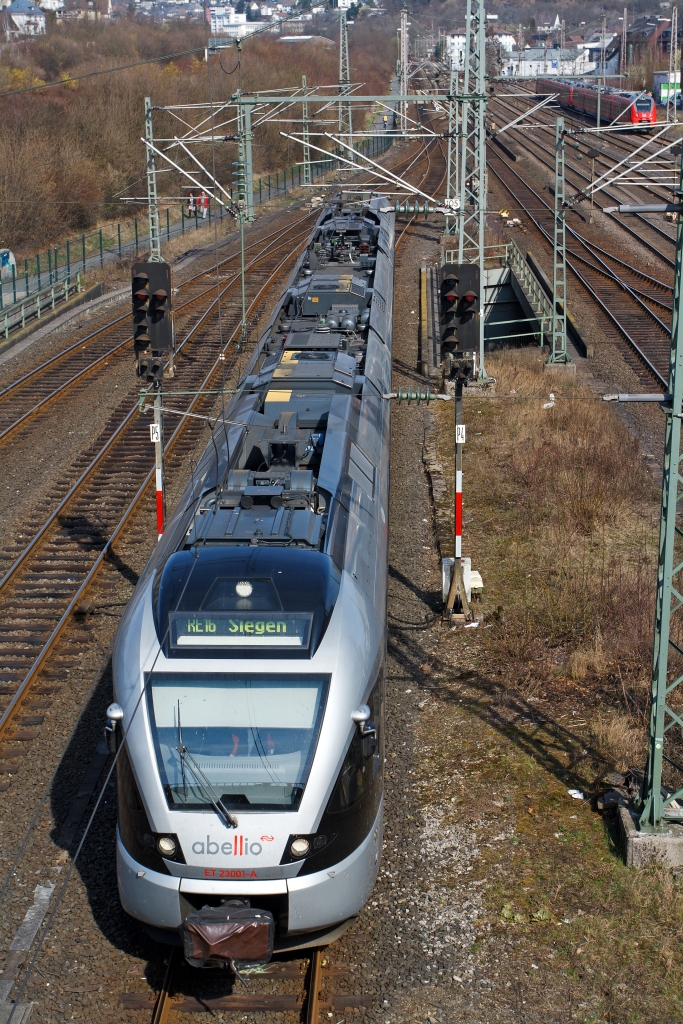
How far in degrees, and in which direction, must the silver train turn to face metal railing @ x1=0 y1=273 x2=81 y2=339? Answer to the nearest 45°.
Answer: approximately 180°

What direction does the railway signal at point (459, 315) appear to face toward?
toward the camera

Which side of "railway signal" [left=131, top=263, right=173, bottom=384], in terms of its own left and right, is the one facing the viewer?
front

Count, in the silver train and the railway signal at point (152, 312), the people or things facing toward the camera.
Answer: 2

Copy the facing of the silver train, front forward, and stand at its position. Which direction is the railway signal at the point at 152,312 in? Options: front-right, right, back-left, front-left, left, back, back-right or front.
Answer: back

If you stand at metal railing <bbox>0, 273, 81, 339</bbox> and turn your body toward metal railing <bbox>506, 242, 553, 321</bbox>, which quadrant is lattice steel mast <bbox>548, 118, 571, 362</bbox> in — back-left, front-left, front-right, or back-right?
front-right

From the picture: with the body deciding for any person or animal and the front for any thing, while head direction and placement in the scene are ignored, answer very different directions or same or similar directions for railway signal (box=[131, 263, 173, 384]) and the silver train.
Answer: same or similar directions

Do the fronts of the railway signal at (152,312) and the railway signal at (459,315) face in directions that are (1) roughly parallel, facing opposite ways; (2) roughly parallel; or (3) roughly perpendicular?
roughly parallel

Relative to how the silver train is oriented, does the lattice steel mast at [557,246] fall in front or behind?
behind

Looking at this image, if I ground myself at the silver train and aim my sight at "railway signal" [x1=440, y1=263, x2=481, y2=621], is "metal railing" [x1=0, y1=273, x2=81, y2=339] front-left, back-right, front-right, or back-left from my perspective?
back-right
